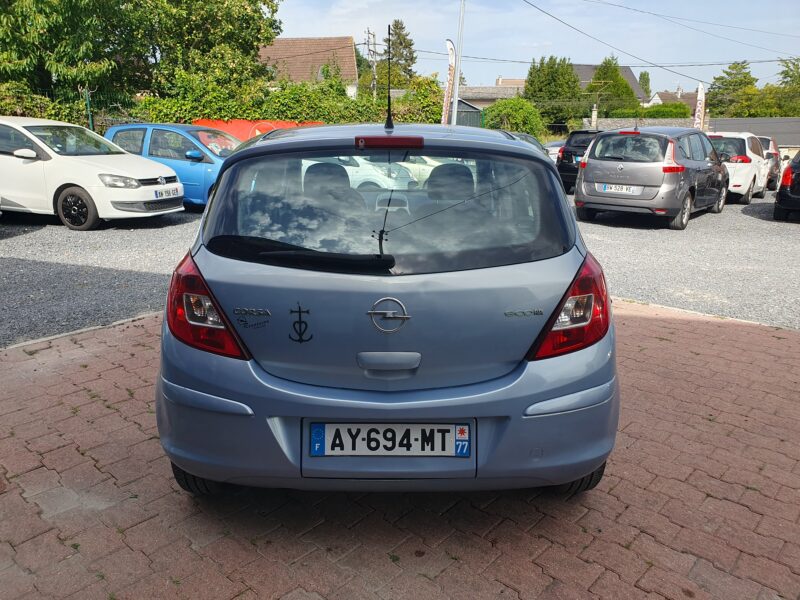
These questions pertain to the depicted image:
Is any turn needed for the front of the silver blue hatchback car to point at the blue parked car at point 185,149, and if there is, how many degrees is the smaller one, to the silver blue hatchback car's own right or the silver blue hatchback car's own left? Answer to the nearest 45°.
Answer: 0° — it already faces it

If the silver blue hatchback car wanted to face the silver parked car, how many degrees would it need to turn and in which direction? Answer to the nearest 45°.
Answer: approximately 45° to its right

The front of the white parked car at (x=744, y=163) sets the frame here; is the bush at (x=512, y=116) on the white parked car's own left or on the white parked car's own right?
on the white parked car's own left

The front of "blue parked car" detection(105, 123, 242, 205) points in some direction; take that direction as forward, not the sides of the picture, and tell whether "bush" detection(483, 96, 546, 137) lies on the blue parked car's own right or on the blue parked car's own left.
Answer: on the blue parked car's own left

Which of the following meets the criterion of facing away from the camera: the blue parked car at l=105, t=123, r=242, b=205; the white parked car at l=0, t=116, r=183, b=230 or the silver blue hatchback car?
the silver blue hatchback car

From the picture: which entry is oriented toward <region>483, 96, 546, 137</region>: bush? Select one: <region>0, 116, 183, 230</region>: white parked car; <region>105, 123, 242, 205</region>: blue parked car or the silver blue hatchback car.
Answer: the silver blue hatchback car

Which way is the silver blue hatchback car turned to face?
away from the camera

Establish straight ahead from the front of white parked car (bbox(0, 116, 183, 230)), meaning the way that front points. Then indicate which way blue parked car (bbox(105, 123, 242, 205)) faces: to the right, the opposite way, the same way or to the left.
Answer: the same way

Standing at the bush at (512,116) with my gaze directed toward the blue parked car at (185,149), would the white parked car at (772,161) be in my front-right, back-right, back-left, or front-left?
front-left

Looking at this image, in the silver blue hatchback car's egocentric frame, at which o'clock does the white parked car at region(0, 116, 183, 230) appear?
The white parked car is roughly at 11 o'clock from the silver blue hatchback car.

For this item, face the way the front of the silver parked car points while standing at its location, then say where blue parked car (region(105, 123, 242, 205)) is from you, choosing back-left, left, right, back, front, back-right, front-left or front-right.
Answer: back-left

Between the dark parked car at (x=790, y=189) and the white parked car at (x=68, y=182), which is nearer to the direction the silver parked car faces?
the dark parked car

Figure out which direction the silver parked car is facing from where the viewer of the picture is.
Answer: facing away from the viewer and to the right of the viewer

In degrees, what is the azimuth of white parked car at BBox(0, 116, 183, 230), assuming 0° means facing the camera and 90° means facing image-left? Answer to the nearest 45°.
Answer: approximately 315°

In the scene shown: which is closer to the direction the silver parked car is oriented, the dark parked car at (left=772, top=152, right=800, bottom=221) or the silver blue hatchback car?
the dark parked car

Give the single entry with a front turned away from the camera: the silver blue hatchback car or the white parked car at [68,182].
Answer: the silver blue hatchback car

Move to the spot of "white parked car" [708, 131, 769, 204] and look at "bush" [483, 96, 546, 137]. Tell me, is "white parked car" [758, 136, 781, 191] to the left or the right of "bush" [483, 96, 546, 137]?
right

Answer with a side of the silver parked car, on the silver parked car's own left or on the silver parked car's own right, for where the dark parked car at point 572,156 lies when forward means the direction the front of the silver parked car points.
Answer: on the silver parked car's own left

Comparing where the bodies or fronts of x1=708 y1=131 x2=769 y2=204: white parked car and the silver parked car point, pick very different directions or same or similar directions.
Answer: same or similar directions

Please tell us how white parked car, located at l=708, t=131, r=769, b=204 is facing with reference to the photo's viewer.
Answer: facing away from the viewer and to the right of the viewer
